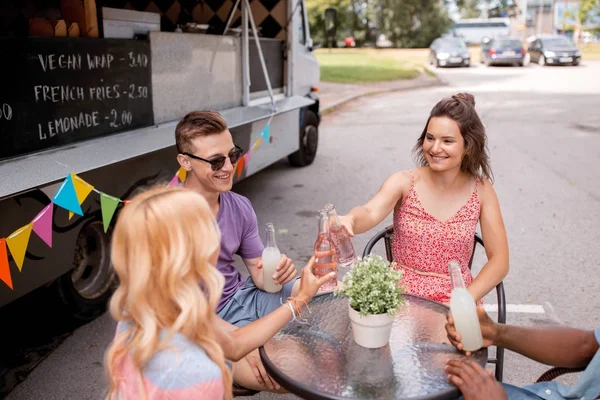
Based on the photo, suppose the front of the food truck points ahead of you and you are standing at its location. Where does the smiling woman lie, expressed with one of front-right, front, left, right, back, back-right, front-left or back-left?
right

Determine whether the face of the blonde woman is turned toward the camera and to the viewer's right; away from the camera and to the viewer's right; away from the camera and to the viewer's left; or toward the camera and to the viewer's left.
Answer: away from the camera and to the viewer's right

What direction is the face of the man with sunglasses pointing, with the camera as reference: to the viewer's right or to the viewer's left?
to the viewer's right

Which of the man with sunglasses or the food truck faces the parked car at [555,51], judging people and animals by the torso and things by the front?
the food truck

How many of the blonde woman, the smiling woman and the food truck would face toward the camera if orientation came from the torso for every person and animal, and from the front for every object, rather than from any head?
1

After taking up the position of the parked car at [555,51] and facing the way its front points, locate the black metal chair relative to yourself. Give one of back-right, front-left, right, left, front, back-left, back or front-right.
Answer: front-right

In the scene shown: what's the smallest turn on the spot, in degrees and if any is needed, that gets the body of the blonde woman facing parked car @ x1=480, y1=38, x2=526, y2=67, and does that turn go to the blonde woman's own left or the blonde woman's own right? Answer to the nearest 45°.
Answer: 0° — they already face it

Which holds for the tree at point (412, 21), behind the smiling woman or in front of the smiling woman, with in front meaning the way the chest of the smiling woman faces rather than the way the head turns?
behind

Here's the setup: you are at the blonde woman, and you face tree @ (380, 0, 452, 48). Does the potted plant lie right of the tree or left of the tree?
right

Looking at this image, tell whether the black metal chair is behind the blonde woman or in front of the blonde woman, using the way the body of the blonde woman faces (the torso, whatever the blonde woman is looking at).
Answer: in front

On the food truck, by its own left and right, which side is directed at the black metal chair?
right

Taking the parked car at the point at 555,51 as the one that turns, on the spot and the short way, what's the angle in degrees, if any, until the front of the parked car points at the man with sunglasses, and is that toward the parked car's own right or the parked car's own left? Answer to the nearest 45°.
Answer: approximately 45° to the parked car's own right

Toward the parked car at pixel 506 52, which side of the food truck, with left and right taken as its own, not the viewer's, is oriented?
front

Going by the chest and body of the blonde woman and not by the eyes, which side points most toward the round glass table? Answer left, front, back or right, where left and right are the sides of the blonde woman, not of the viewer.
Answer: front

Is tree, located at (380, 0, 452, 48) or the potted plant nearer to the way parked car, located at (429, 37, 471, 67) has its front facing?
the potted plant
